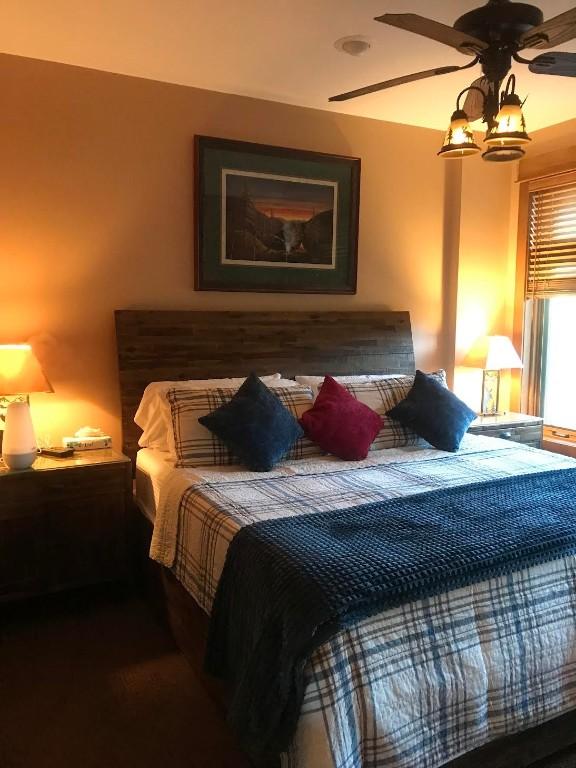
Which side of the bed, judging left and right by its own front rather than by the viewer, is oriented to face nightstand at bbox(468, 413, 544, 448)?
left

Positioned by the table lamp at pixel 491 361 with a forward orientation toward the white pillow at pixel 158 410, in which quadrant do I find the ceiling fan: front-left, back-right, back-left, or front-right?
front-left

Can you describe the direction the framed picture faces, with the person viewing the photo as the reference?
facing the viewer and to the right of the viewer

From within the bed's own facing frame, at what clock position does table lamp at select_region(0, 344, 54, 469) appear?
The table lamp is roughly at 5 o'clock from the bed.

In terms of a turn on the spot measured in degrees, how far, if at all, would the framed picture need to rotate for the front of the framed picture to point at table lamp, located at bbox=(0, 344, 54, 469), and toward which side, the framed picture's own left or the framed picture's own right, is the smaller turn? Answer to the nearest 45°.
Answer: approximately 90° to the framed picture's own right

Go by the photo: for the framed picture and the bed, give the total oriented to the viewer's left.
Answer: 0

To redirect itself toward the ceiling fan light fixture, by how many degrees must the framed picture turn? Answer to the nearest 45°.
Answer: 0° — it already faces it

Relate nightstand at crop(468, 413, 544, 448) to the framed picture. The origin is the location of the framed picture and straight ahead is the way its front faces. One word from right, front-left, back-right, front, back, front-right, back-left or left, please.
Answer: front-left

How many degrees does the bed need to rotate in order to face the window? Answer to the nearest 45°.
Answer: approximately 90° to its left

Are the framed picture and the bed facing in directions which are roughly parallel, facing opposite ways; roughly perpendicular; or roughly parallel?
roughly parallel

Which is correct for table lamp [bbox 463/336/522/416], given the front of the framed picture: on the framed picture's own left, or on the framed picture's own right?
on the framed picture's own left

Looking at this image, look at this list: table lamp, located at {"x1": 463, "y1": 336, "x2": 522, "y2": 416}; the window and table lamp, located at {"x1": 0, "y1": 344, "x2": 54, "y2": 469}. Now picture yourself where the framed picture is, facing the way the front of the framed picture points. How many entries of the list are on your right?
1

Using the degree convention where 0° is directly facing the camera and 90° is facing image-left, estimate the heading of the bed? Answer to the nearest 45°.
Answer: approximately 315°
